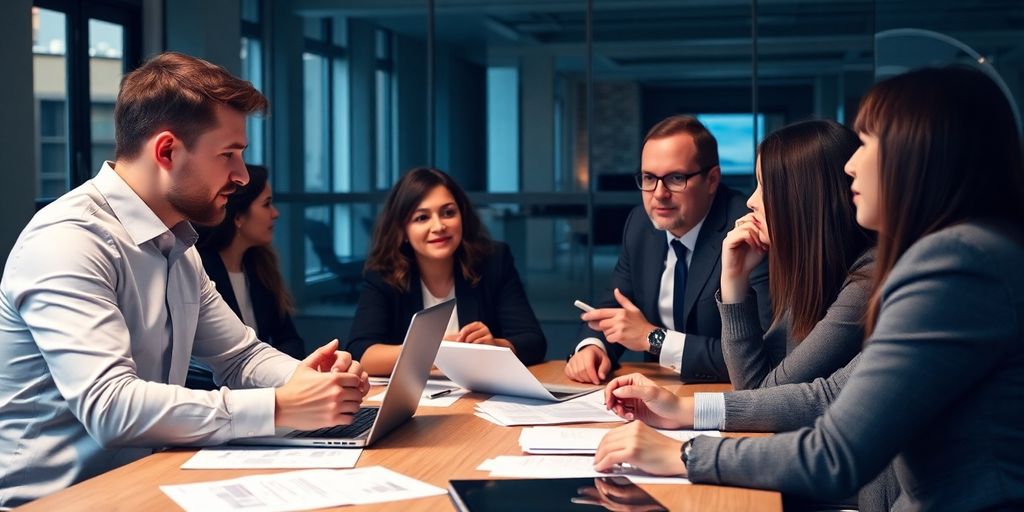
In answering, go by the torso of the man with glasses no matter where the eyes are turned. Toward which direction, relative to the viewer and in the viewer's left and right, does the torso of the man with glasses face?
facing the viewer and to the left of the viewer

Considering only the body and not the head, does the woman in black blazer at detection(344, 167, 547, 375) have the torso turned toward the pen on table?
yes

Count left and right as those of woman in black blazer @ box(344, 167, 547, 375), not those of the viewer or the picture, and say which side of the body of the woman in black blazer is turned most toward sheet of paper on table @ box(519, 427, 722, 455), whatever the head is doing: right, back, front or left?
front

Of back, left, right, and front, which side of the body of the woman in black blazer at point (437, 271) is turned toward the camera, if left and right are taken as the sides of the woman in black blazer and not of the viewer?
front

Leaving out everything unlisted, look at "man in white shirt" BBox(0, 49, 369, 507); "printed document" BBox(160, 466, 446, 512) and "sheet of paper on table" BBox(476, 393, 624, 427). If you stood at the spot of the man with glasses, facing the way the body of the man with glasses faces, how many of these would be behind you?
0

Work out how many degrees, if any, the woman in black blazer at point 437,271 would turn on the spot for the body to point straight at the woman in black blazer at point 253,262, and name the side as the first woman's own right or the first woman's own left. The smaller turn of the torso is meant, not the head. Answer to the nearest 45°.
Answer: approximately 135° to the first woman's own right

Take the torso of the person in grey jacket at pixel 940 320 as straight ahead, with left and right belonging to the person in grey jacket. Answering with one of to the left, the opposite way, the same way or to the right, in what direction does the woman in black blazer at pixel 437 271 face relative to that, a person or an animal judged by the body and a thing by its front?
to the left

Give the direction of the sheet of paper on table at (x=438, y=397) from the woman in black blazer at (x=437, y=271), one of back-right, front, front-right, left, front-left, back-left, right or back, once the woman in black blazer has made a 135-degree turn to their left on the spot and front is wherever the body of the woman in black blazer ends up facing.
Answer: back-right

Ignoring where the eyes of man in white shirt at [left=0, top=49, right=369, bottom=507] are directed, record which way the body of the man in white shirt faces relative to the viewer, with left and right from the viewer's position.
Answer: facing to the right of the viewer

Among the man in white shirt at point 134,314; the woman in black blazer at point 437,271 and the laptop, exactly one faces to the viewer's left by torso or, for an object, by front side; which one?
the laptop

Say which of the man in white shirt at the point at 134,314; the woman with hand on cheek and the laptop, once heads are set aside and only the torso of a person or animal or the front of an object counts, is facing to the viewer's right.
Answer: the man in white shirt

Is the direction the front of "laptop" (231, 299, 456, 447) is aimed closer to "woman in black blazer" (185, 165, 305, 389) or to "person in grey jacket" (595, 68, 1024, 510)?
the woman in black blazer

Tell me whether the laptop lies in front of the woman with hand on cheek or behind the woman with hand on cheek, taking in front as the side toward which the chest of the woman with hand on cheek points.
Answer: in front

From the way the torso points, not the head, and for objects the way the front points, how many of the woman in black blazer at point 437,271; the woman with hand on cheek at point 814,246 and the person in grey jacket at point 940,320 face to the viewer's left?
2

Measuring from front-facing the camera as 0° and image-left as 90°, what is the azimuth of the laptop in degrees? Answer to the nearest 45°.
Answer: approximately 90°

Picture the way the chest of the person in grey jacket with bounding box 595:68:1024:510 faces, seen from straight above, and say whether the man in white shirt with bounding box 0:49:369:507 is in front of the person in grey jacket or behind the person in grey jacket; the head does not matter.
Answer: in front

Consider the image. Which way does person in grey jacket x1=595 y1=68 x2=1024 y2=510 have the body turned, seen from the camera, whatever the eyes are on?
to the viewer's left
